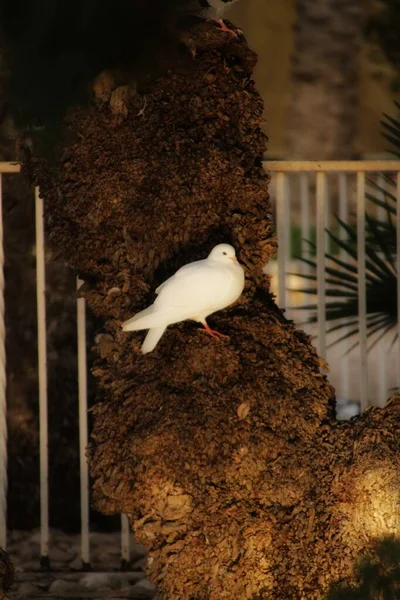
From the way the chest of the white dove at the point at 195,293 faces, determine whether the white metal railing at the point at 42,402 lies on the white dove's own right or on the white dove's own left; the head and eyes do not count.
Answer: on the white dove's own left

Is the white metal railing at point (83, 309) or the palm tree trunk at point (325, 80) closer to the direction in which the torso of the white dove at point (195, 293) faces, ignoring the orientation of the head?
the palm tree trunk

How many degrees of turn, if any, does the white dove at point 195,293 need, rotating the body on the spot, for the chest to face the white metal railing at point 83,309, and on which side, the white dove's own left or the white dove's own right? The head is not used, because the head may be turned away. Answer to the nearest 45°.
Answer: approximately 135° to the white dove's own left

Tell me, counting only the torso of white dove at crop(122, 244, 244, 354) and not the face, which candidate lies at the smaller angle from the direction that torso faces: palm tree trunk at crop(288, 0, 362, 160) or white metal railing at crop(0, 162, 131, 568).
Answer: the palm tree trunk

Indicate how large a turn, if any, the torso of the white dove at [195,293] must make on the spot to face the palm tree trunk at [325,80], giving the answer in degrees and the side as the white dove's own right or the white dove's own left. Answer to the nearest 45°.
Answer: approximately 90° to the white dove's own left

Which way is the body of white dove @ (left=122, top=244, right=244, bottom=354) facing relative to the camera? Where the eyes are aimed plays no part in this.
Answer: to the viewer's right
